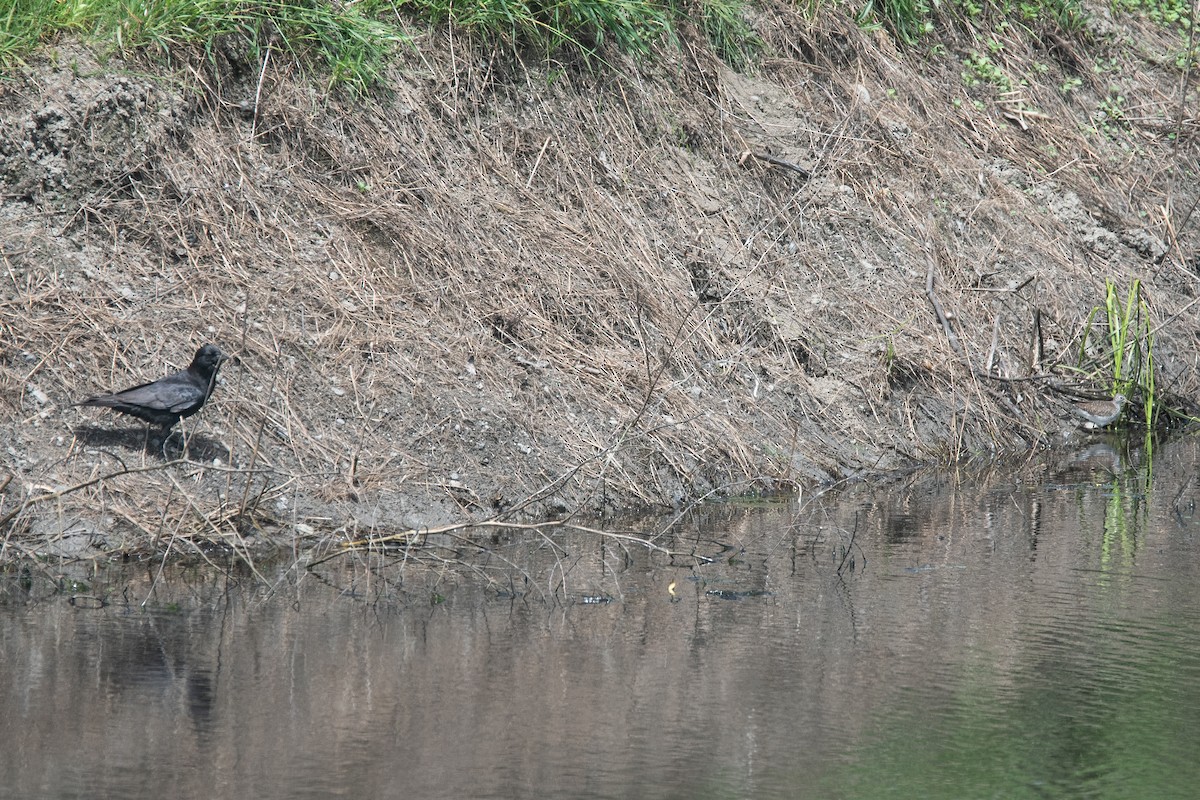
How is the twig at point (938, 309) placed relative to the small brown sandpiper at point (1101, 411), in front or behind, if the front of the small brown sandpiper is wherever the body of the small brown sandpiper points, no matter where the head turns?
behind

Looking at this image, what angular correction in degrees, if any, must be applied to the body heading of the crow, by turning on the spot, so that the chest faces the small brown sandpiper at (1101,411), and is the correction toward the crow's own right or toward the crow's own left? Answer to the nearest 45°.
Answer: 0° — it already faces it

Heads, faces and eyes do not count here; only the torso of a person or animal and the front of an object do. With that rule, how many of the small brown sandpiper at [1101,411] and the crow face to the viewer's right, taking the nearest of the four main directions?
2

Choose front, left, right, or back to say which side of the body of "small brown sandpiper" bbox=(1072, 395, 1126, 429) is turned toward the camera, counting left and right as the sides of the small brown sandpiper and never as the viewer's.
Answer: right

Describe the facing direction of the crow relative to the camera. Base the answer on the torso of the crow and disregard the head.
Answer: to the viewer's right

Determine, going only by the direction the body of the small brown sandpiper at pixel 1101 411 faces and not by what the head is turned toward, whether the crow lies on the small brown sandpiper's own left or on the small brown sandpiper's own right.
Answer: on the small brown sandpiper's own right

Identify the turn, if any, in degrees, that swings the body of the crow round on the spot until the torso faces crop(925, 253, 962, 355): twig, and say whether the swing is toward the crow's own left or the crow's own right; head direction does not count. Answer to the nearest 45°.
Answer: approximately 45° to the crow's own left
